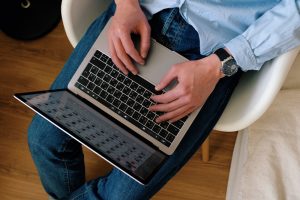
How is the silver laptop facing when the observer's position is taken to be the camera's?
facing away from the viewer and to the right of the viewer

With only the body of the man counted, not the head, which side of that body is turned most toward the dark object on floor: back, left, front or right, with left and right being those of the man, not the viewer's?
right

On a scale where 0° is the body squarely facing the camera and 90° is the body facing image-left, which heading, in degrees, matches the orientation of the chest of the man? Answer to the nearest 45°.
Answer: approximately 45°

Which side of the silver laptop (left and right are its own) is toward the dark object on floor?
left
